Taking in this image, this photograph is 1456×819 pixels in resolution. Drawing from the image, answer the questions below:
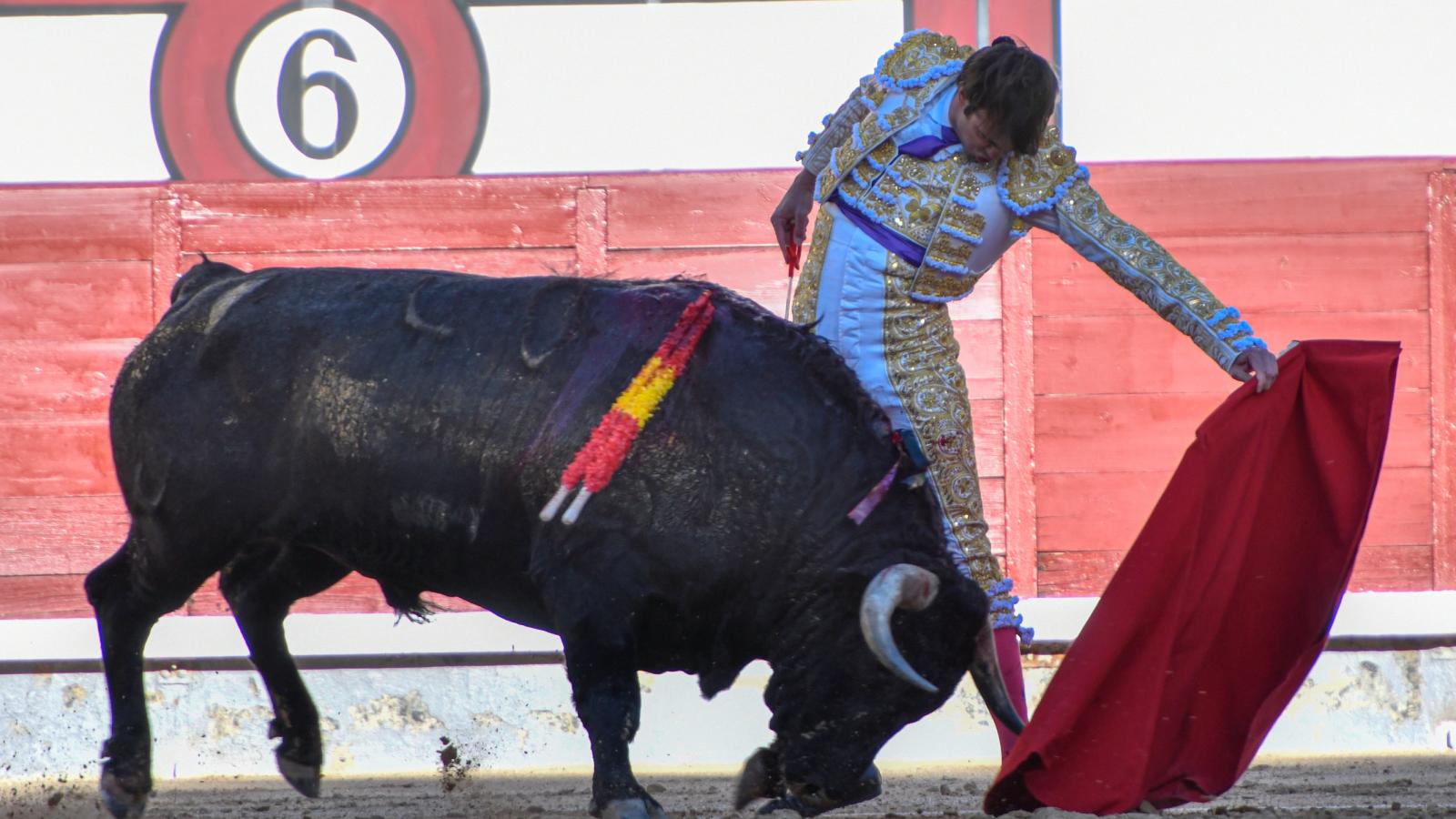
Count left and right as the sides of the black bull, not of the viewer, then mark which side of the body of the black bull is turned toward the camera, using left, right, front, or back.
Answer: right

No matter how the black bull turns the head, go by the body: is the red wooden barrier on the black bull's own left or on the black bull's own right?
on the black bull's own left
